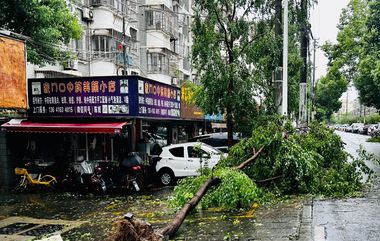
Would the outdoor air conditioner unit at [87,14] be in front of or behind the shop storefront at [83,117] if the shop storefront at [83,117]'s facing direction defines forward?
behind

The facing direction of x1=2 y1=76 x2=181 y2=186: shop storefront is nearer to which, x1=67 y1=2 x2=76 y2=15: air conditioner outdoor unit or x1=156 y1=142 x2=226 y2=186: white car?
the white car

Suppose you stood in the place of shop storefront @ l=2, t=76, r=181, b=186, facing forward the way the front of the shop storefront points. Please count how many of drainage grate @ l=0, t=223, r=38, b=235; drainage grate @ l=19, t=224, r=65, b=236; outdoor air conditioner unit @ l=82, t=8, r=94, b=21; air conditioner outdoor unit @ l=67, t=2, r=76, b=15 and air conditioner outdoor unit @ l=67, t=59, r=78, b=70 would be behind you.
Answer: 3

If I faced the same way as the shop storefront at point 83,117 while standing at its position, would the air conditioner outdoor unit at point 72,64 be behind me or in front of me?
behind

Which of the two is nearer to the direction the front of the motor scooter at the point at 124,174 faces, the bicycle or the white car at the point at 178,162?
the bicycle

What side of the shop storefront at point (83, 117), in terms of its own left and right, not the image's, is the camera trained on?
front

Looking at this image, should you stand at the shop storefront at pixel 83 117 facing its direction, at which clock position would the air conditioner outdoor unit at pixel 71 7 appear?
The air conditioner outdoor unit is roughly at 6 o'clock from the shop storefront.
